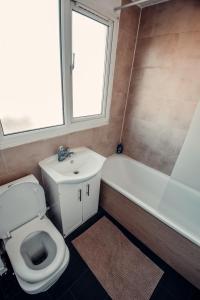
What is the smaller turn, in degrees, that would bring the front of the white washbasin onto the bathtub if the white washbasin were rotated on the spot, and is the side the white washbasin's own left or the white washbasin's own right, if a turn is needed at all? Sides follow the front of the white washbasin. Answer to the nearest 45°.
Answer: approximately 45° to the white washbasin's own left

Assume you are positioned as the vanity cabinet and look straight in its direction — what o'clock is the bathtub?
The bathtub is roughly at 10 o'clock from the vanity cabinet.

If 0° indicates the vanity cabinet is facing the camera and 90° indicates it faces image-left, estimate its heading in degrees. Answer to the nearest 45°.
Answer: approximately 315°

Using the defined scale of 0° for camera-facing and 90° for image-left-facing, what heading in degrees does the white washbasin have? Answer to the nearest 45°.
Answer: approximately 315°
